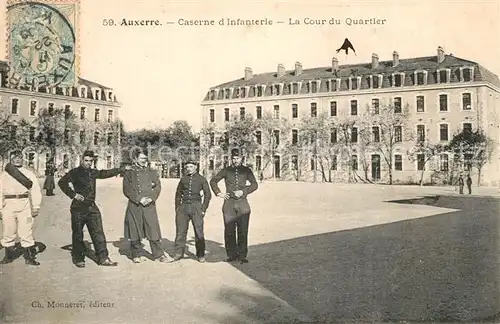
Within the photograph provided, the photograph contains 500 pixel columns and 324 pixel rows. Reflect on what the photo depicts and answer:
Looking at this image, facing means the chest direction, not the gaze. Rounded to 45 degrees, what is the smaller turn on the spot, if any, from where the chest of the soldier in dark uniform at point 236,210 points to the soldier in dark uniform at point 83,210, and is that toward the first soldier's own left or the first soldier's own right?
approximately 90° to the first soldier's own right

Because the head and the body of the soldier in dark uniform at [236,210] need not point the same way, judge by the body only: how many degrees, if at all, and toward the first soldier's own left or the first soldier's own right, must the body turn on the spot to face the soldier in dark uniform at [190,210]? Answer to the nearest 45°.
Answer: approximately 90° to the first soldier's own right

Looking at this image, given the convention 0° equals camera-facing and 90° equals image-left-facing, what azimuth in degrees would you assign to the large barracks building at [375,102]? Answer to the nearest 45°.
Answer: approximately 45°

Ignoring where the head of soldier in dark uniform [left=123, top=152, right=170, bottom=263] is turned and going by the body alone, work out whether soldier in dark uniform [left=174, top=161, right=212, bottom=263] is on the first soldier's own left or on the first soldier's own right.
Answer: on the first soldier's own left

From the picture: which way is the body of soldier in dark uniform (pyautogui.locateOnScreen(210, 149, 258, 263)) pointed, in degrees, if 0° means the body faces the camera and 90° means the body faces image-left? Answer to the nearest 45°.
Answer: approximately 0°

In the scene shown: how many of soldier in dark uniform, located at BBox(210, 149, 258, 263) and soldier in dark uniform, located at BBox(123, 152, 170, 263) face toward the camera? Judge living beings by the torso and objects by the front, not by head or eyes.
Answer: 2

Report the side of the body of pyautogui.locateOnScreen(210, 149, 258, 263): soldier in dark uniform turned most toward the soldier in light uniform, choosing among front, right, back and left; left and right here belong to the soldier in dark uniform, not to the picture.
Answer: right
